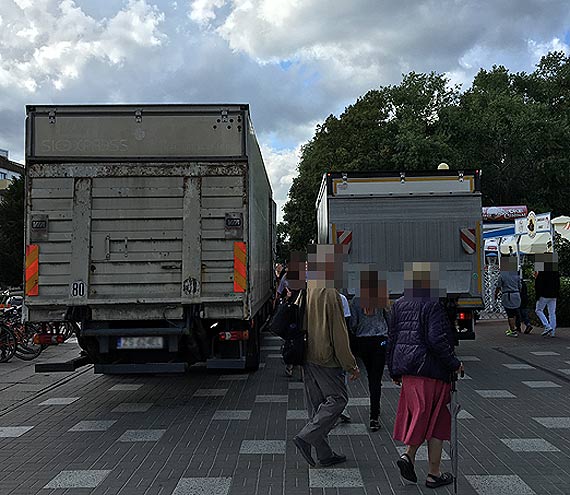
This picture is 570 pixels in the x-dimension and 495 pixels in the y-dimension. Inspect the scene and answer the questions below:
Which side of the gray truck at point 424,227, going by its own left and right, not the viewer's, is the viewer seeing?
back

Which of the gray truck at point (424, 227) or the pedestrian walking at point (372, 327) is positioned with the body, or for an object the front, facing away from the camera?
the gray truck

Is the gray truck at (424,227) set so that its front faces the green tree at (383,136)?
yes

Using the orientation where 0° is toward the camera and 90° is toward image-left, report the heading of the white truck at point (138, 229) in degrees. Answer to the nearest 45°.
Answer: approximately 180°

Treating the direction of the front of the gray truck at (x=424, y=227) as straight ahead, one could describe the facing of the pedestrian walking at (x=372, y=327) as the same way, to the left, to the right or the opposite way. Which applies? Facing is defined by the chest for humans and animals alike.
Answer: the opposite way
